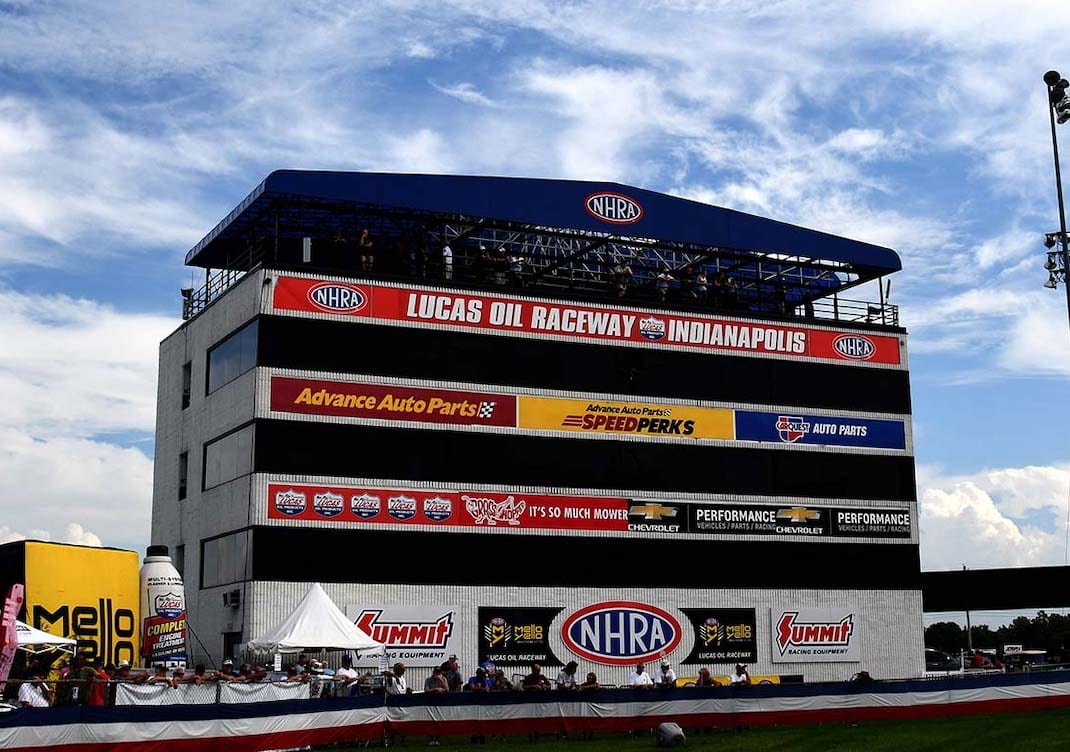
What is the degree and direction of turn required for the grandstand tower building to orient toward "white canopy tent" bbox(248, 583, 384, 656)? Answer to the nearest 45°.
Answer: approximately 90° to its right

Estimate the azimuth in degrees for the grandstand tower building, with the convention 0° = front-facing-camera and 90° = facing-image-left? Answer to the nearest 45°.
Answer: approximately 315°

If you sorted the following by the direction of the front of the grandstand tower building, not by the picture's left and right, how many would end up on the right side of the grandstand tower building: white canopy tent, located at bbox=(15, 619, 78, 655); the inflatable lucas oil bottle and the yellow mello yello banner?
3

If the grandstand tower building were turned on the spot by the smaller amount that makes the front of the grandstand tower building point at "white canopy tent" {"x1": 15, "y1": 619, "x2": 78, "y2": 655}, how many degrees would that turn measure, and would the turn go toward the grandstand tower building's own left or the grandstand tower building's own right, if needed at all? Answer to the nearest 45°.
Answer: approximately 90° to the grandstand tower building's own right

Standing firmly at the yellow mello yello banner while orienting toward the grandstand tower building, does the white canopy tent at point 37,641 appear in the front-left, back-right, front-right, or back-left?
back-right

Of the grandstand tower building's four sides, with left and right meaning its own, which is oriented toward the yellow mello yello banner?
right
